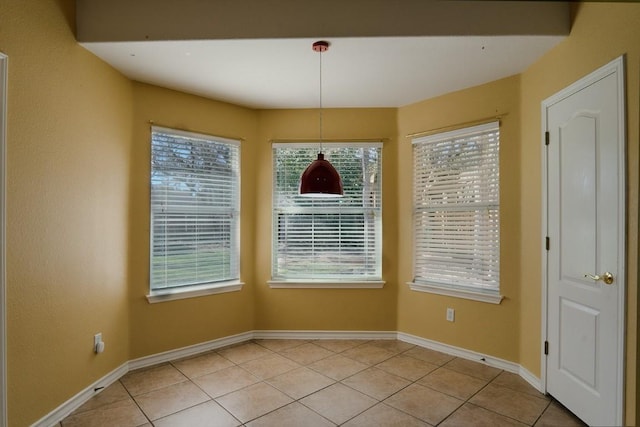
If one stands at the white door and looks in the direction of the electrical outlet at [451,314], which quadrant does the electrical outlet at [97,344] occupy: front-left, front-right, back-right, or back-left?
front-left

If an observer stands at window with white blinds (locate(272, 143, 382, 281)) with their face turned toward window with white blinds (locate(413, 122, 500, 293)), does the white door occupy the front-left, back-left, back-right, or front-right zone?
front-right

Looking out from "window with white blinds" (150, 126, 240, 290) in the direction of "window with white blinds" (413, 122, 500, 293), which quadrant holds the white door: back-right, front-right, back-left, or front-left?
front-right

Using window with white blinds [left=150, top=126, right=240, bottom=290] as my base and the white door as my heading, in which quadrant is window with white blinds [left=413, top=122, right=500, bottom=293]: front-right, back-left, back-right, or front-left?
front-left

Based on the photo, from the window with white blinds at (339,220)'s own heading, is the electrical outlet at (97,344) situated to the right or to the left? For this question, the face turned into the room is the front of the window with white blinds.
on its right

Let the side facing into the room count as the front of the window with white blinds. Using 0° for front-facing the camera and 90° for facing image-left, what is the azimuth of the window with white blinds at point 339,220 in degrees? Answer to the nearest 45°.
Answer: approximately 0°

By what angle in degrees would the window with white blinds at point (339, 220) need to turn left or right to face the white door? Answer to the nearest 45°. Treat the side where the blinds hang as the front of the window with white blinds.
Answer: approximately 45° to its left

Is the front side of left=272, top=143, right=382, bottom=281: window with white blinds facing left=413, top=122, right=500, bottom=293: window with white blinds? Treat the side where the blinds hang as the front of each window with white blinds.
no

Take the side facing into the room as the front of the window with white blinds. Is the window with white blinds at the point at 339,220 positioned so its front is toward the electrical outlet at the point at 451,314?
no

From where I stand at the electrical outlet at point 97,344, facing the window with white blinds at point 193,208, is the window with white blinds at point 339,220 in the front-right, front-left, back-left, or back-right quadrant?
front-right

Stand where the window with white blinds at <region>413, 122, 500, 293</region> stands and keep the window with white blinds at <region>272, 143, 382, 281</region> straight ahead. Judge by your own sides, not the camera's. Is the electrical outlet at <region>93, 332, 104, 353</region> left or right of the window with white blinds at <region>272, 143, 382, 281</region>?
left

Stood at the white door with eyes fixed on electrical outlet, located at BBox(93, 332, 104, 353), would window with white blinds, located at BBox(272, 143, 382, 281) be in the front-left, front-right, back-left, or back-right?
front-right

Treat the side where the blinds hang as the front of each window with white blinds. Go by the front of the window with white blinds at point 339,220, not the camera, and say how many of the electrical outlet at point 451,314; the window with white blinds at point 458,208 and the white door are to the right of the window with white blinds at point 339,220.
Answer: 0

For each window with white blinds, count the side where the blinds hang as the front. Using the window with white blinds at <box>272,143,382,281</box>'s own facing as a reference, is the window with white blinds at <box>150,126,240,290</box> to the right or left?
on its right
